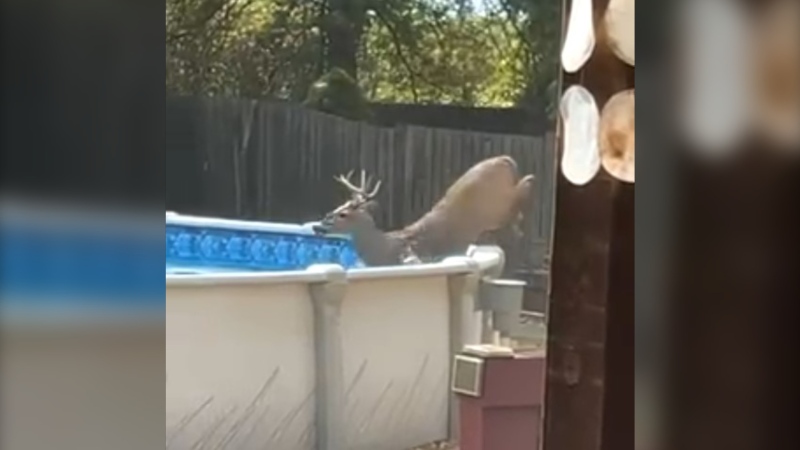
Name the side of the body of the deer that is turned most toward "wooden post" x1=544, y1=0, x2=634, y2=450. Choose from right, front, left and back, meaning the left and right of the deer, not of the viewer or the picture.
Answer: left

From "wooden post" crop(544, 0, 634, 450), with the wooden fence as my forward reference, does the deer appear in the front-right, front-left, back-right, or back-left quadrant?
front-right

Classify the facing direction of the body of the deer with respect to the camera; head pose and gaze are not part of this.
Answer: to the viewer's left
